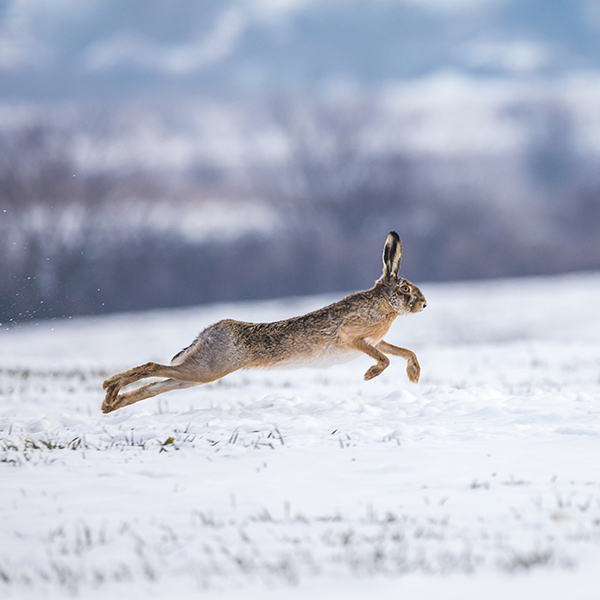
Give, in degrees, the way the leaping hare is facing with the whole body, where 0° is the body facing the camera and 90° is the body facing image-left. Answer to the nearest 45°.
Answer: approximately 270°
